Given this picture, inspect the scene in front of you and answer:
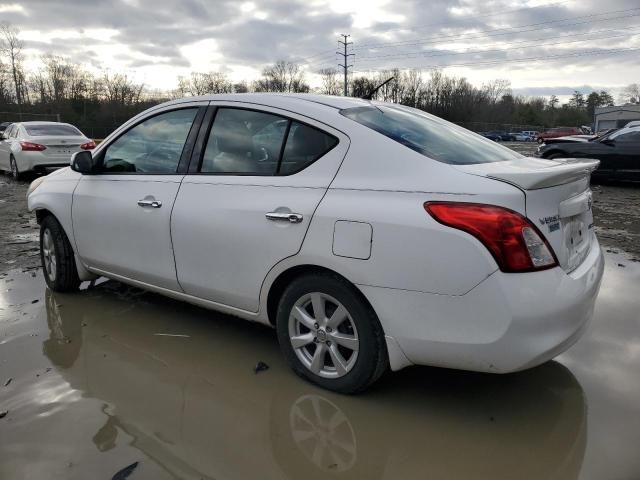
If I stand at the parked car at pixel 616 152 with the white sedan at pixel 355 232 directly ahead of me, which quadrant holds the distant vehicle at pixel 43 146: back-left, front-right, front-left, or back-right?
front-right

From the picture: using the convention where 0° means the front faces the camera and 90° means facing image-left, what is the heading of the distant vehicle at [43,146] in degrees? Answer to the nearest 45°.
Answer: approximately 135°

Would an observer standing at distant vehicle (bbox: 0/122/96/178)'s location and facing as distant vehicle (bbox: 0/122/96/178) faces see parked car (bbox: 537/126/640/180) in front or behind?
behind

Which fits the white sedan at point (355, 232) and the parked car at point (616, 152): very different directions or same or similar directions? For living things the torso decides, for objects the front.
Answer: same or similar directions

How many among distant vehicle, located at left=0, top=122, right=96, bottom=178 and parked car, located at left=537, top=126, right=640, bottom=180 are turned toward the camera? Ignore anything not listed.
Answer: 0

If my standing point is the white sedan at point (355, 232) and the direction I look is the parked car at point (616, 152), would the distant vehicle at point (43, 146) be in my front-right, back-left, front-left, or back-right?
front-left

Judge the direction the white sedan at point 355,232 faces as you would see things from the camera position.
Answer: facing away from the viewer and to the left of the viewer

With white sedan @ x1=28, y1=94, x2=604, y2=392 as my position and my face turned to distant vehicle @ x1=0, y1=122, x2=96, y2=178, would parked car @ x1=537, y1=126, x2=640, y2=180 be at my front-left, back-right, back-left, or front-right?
front-right

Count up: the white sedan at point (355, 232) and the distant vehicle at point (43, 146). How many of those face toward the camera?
0

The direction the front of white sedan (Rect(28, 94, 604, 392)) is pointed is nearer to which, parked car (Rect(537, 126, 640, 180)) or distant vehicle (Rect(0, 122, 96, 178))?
the distant vehicle

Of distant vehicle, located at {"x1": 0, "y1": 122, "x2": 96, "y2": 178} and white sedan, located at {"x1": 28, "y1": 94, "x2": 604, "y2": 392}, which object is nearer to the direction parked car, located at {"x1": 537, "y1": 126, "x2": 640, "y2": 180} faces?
the distant vehicle

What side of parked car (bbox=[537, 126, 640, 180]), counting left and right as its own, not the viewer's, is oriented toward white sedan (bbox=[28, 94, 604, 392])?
left

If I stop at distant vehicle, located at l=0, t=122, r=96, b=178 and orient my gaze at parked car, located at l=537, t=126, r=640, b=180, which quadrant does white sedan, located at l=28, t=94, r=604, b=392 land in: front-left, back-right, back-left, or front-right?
front-right

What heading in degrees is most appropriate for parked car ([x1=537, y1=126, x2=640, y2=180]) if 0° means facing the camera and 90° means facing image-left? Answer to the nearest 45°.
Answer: approximately 90°

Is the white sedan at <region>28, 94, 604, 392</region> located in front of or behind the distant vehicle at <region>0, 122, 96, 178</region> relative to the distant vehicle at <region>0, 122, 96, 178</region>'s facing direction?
behind

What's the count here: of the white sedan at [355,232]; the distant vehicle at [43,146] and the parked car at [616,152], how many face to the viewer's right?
0

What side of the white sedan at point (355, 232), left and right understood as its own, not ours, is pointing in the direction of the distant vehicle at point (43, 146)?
front

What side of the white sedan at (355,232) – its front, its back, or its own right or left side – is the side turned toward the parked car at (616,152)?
right
